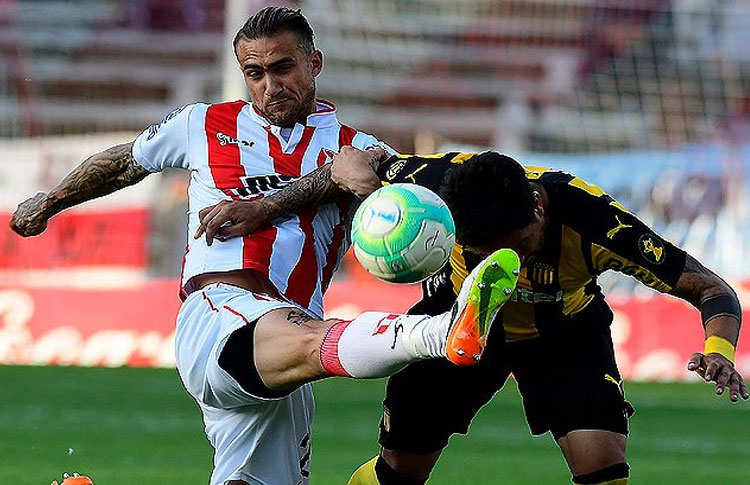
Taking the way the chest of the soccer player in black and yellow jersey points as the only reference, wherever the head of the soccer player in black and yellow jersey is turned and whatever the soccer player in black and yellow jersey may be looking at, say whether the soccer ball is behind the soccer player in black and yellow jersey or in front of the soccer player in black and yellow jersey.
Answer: in front

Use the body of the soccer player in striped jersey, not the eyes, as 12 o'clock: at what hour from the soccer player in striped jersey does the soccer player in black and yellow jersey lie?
The soccer player in black and yellow jersey is roughly at 11 o'clock from the soccer player in striped jersey.

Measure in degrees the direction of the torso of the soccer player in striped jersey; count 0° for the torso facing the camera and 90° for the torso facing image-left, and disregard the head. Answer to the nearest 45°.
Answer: approximately 315°
